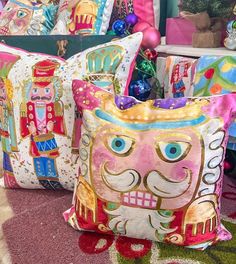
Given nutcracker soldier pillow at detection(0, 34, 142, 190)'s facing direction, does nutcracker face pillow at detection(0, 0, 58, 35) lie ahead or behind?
behind

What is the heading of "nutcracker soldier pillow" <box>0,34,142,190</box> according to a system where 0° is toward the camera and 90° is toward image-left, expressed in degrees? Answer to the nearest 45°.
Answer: approximately 0°

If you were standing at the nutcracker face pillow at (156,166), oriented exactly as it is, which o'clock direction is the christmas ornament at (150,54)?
The christmas ornament is roughly at 6 o'clock from the nutcracker face pillow.

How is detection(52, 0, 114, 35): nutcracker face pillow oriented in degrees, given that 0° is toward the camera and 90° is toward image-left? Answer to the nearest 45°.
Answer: approximately 0°

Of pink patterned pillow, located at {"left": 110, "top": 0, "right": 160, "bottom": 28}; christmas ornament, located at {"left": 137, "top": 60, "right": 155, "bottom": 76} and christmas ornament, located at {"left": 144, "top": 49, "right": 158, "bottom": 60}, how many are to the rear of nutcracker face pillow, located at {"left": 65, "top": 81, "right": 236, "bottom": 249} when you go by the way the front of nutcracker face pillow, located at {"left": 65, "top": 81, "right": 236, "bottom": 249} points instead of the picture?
3

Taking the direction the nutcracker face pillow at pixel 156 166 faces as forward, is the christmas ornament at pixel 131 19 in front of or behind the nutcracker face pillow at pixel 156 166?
behind

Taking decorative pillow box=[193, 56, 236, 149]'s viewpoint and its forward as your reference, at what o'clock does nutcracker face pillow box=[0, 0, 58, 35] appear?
The nutcracker face pillow is roughly at 4 o'clock from the decorative pillow.

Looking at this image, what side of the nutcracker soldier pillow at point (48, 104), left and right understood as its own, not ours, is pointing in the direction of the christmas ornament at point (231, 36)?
left
